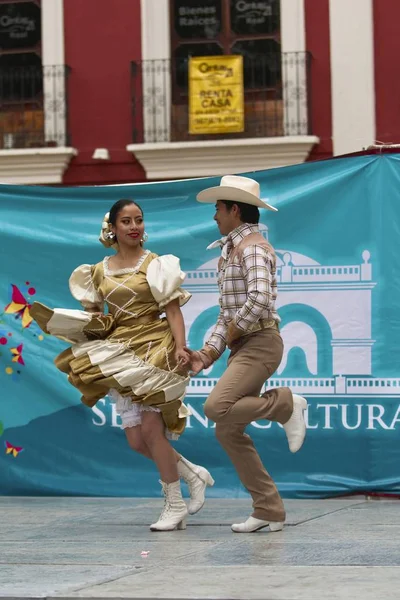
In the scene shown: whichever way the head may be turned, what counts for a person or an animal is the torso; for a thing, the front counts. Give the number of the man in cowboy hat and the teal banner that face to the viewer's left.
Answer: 1

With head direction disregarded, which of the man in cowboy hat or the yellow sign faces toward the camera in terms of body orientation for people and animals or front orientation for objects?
the yellow sign

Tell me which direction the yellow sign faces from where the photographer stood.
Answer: facing the viewer

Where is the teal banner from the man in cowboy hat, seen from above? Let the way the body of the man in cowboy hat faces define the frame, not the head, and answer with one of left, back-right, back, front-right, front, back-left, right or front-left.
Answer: right

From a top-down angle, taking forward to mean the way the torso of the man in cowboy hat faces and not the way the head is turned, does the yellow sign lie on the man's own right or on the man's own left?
on the man's own right

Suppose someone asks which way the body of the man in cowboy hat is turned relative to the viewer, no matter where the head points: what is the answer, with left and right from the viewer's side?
facing to the left of the viewer

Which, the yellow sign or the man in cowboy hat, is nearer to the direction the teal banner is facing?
the man in cowboy hat

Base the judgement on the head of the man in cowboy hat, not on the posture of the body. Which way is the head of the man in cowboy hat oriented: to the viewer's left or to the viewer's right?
to the viewer's left

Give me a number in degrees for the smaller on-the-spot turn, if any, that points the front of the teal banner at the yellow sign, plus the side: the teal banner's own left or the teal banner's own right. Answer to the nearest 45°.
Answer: approximately 180°

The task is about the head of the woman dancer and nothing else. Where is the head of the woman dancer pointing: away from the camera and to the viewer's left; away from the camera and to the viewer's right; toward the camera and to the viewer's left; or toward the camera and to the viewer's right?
toward the camera and to the viewer's right

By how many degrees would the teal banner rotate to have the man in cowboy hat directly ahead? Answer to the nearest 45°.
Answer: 0° — it already faces them

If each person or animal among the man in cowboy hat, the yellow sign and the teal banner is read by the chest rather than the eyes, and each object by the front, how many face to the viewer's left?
1

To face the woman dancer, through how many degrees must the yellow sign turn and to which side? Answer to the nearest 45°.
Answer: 0° — it already faces them

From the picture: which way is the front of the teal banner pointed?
toward the camera

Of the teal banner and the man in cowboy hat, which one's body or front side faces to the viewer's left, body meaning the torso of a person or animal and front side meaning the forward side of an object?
the man in cowboy hat

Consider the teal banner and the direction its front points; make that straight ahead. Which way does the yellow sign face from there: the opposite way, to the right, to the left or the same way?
the same way

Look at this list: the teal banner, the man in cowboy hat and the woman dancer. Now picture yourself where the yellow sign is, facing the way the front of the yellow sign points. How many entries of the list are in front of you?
3
